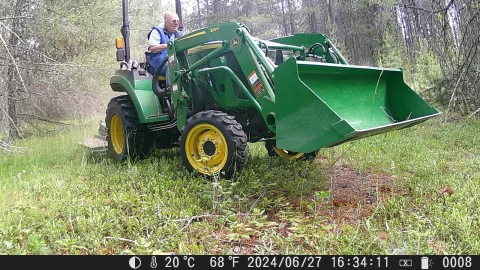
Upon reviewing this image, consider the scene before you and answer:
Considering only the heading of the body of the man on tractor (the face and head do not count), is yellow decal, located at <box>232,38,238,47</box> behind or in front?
in front

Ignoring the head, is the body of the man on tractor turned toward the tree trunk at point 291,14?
no

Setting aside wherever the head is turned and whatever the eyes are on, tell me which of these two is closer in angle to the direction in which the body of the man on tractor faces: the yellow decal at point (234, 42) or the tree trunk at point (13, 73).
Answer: the yellow decal

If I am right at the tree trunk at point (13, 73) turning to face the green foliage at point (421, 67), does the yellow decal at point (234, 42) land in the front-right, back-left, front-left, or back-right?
front-right

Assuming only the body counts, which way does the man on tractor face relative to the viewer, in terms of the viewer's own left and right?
facing the viewer and to the right of the viewer

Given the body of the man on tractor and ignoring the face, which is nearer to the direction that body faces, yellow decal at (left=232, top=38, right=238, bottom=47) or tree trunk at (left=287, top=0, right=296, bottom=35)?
the yellow decal

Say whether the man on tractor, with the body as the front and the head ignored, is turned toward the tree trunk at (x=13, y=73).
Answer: no

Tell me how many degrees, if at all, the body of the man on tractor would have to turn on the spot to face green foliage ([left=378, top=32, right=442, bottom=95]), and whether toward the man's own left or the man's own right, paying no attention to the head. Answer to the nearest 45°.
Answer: approximately 90° to the man's own left

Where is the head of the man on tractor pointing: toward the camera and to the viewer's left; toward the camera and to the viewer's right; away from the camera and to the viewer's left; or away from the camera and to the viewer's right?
toward the camera and to the viewer's right
